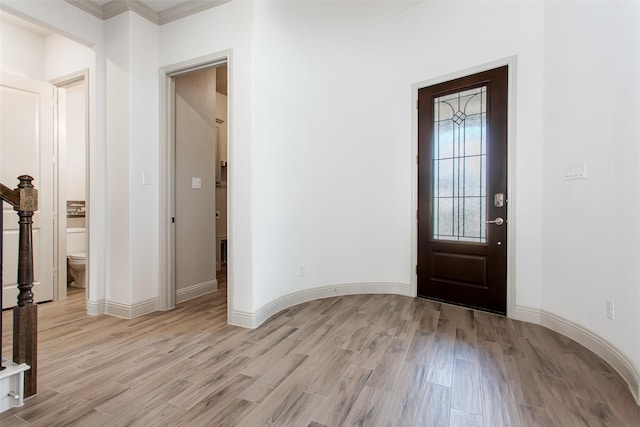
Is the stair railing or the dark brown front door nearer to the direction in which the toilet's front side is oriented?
the stair railing

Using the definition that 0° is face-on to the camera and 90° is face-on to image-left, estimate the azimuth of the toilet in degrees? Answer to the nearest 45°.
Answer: approximately 0°

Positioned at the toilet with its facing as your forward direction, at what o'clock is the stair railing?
The stair railing is roughly at 12 o'clock from the toilet.

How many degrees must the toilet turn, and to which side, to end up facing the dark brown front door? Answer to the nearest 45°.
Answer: approximately 45° to its left
